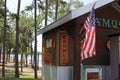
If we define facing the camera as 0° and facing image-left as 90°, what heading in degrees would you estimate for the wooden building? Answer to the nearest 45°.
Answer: approximately 45°
